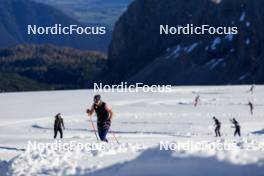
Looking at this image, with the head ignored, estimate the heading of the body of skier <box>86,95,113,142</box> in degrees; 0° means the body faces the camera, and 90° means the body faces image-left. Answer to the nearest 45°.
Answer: approximately 45°
